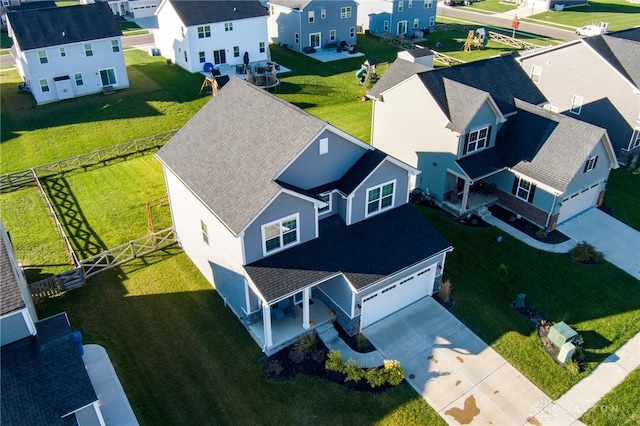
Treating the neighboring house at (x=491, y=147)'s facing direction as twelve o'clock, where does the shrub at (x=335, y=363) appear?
The shrub is roughly at 2 o'clock from the neighboring house.

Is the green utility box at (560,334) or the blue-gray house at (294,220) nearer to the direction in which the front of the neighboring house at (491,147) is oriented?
the green utility box

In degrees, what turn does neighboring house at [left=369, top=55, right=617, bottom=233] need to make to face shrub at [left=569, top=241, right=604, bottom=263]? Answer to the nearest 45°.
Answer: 0° — it already faces it

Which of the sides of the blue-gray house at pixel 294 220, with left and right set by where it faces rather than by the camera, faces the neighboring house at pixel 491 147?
left

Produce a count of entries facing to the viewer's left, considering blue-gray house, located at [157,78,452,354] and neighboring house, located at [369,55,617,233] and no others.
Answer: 0

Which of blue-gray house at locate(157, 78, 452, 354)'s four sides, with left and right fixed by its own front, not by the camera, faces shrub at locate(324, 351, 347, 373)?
front

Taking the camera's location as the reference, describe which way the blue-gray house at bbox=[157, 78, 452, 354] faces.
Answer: facing the viewer and to the right of the viewer

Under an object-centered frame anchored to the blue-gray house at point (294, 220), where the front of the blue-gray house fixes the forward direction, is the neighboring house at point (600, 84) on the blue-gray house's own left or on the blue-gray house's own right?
on the blue-gray house's own left

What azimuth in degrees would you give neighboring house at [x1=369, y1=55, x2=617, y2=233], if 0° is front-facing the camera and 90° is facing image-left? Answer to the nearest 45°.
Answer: approximately 315°

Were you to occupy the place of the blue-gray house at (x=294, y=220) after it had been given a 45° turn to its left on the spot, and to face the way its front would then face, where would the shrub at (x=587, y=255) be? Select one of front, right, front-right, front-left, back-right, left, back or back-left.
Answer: front

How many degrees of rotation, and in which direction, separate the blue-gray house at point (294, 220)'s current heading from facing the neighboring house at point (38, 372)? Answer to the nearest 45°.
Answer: approximately 90° to its right

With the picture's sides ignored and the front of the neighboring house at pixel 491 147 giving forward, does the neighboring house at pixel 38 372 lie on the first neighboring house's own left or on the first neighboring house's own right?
on the first neighboring house's own right

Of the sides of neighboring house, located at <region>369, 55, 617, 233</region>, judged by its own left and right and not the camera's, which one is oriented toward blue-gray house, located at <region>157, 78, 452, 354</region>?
right

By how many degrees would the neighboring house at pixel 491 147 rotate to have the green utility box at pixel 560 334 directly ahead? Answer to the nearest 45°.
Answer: approximately 45° to its right

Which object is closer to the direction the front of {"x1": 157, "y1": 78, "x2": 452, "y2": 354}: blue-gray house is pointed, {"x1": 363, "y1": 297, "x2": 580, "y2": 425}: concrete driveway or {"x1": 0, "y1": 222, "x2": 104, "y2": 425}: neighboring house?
the concrete driveway
